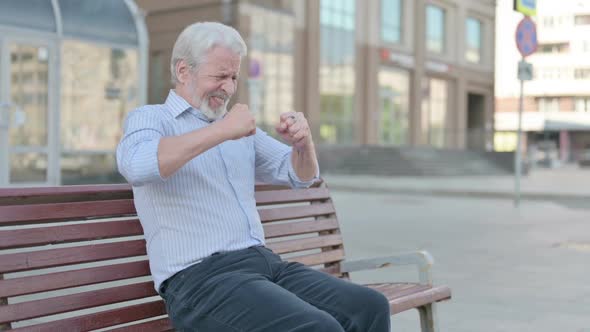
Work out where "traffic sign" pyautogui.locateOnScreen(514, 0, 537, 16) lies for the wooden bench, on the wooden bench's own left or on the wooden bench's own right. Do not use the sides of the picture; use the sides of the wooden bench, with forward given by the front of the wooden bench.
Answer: on the wooden bench's own left

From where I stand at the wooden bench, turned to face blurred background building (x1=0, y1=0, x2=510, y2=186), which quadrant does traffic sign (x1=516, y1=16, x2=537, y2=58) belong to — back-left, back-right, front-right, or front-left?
front-right

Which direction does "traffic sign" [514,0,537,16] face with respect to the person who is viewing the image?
facing the viewer

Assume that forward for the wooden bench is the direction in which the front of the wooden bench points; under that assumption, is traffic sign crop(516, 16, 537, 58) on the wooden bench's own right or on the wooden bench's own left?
on the wooden bench's own left

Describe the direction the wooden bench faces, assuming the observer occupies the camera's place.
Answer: facing the viewer and to the right of the viewer

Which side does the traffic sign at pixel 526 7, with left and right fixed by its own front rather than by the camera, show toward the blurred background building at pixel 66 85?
right

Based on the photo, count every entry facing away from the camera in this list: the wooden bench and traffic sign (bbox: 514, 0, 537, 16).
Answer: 0

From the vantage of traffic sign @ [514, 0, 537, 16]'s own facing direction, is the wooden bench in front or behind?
in front

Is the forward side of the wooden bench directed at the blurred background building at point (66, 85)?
no

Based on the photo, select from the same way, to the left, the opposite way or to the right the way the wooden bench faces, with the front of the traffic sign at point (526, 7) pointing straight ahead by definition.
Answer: to the left
